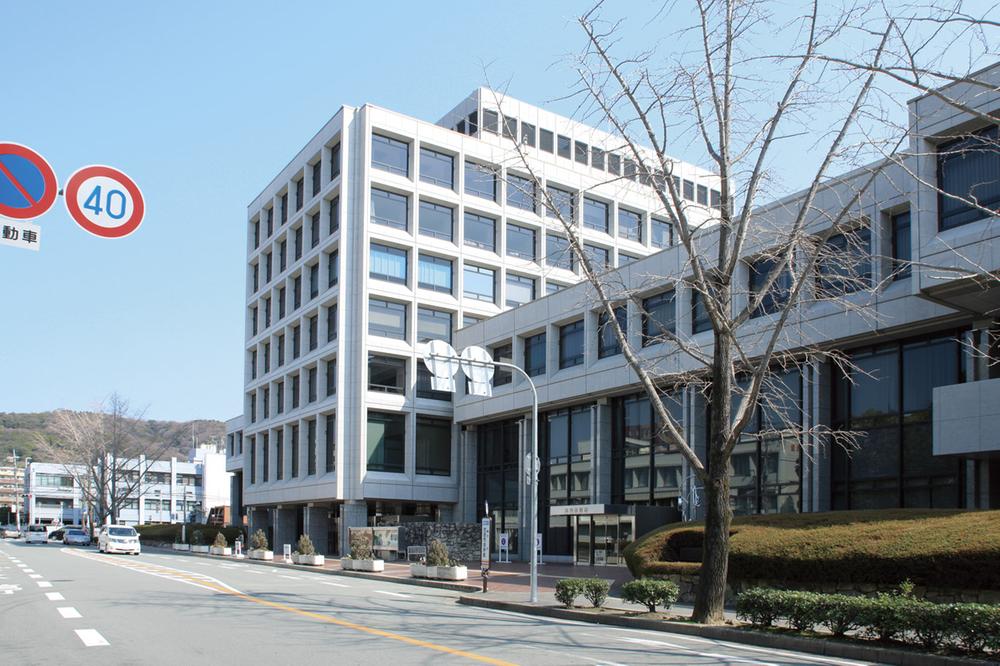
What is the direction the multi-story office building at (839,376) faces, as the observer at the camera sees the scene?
facing the viewer and to the left of the viewer

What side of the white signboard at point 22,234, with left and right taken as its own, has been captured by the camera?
front

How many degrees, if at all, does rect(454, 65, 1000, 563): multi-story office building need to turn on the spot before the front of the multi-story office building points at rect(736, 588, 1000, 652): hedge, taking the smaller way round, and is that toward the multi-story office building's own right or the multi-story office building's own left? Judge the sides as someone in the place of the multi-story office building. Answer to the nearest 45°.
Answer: approximately 45° to the multi-story office building's own left

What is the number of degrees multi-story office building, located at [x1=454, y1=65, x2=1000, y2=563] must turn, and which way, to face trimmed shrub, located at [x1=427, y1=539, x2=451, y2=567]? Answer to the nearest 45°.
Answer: approximately 45° to its right

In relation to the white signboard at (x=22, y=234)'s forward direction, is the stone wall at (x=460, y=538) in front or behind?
behind

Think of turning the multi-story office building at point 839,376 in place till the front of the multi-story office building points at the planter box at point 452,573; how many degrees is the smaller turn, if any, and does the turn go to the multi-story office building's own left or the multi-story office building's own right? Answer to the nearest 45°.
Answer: approximately 45° to the multi-story office building's own right

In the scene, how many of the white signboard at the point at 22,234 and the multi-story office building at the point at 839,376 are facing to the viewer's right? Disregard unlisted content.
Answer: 0

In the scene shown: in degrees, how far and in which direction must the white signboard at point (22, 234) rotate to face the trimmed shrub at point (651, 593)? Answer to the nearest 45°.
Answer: approximately 135° to its left
